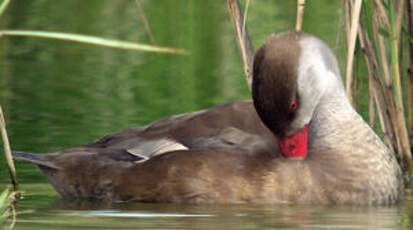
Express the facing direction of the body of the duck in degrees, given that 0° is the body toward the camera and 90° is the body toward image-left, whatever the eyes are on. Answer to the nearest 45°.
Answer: approximately 270°

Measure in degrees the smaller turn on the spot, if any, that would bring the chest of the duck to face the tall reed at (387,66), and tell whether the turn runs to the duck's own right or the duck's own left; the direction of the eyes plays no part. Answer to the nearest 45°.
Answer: approximately 45° to the duck's own left
